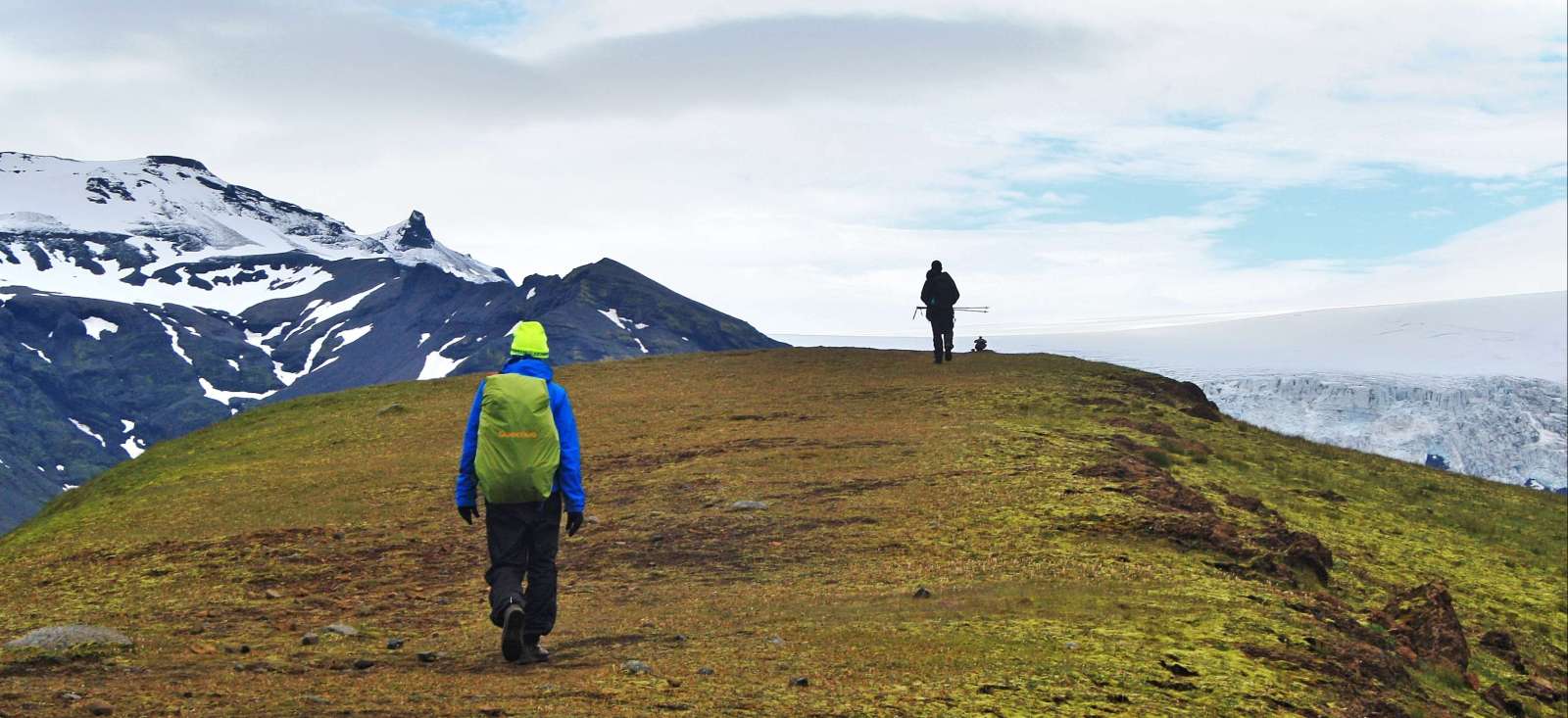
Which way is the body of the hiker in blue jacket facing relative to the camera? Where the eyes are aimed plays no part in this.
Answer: away from the camera

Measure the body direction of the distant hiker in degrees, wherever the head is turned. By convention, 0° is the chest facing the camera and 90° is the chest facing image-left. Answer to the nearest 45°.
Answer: approximately 180°

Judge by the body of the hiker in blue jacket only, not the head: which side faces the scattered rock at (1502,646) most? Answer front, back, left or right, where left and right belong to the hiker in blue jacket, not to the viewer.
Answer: right

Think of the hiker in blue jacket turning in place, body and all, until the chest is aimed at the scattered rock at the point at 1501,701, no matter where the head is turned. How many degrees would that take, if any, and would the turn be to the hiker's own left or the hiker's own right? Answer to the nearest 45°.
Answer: approximately 90° to the hiker's own right

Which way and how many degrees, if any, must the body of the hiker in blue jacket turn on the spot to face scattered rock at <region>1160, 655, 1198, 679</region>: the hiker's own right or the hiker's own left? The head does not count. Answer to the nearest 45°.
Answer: approximately 90° to the hiker's own right

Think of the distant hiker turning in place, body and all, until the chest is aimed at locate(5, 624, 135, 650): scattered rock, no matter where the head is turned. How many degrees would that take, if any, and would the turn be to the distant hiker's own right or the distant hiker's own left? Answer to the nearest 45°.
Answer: approximately 180°

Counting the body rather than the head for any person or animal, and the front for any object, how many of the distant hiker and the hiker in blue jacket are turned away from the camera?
2

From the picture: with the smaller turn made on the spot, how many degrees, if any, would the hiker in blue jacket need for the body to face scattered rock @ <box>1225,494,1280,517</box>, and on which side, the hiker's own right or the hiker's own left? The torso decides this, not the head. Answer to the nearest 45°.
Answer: approximately 45° to the hiker's own right
